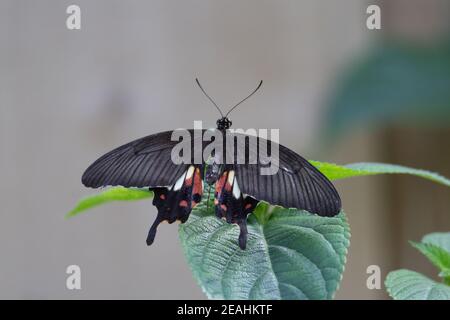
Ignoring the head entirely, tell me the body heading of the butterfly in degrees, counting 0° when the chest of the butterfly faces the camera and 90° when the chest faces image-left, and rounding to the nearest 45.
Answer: approximately 180°
